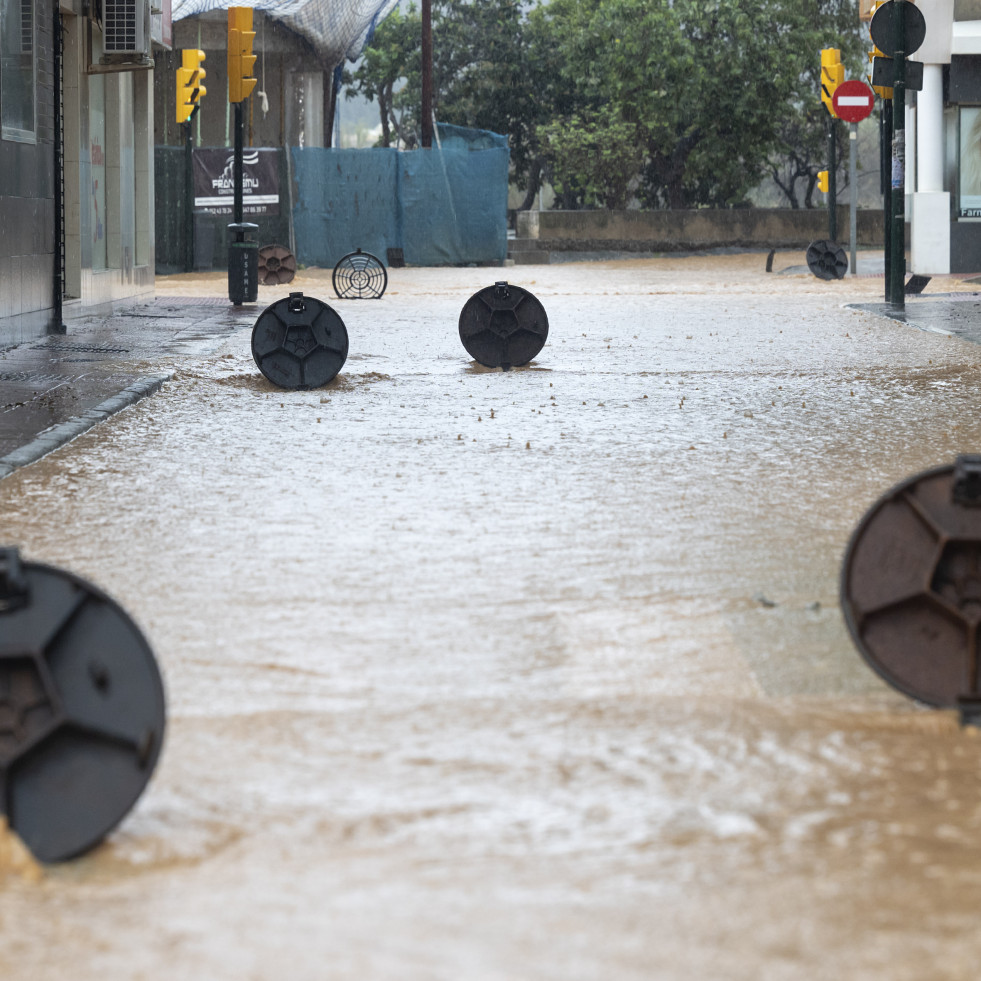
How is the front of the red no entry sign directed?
toward the camera

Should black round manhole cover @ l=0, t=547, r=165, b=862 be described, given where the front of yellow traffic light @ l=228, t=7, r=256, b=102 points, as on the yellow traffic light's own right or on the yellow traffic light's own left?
on the yellow traffic light's own right
